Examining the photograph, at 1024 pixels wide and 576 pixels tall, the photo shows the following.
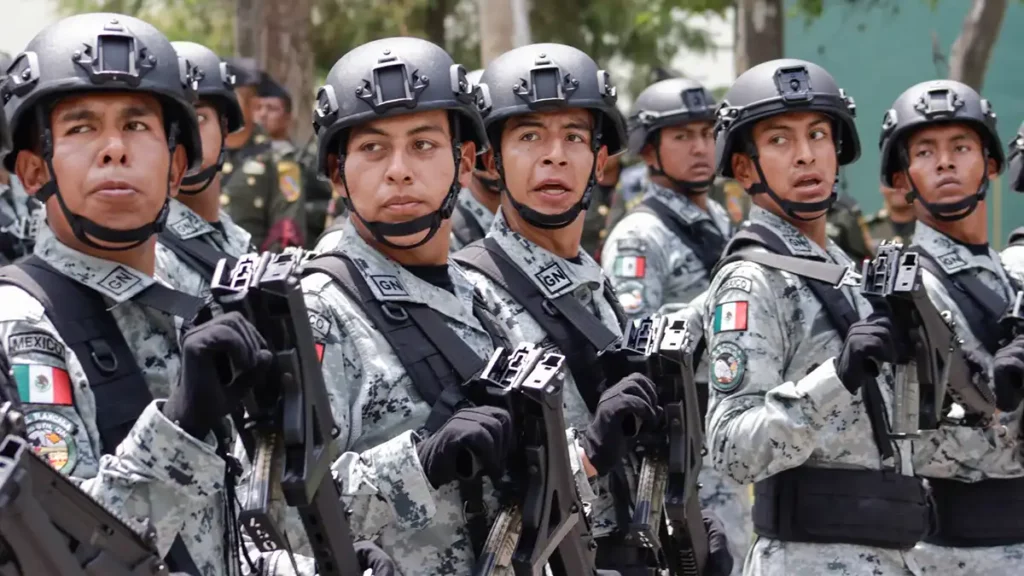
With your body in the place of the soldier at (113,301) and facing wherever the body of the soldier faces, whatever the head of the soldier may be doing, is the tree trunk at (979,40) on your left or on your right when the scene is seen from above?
on your left

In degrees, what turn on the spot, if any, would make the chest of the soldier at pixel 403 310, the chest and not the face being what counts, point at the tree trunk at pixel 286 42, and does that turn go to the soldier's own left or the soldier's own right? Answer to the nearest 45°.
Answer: approximately 135° to the soldier's own left

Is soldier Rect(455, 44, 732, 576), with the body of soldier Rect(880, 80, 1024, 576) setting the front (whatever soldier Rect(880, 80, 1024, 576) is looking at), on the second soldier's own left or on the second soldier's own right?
on the second soldier's own right

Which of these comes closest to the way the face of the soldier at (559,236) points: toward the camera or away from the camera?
toward the camera

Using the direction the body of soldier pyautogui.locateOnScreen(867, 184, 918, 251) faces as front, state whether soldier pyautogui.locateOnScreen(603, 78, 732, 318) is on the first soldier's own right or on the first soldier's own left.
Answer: on the first soldier's own right

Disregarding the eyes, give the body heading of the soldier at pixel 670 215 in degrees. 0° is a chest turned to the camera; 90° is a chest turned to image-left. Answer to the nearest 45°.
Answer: approximately 315°

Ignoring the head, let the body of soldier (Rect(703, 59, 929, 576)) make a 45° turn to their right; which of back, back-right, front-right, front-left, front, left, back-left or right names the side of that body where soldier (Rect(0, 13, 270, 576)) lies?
front-right

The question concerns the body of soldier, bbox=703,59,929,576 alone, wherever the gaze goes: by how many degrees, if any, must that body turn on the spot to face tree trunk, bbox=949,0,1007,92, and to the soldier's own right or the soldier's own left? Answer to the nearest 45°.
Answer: approximately 135° to the soldier's own left

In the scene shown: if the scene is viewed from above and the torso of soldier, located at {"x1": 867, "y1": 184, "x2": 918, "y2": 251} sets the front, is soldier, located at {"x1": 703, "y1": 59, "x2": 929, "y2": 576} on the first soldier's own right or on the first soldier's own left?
on the first soldier's own right

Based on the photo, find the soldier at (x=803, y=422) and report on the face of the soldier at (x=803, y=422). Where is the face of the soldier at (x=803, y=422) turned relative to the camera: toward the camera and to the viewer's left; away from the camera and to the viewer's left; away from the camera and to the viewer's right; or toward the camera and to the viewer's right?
toward the camera and to the viewer's right

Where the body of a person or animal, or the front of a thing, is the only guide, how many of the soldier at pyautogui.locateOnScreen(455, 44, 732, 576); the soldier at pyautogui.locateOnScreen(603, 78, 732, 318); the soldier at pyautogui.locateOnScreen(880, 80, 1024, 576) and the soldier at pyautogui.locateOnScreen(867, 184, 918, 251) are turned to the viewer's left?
0
